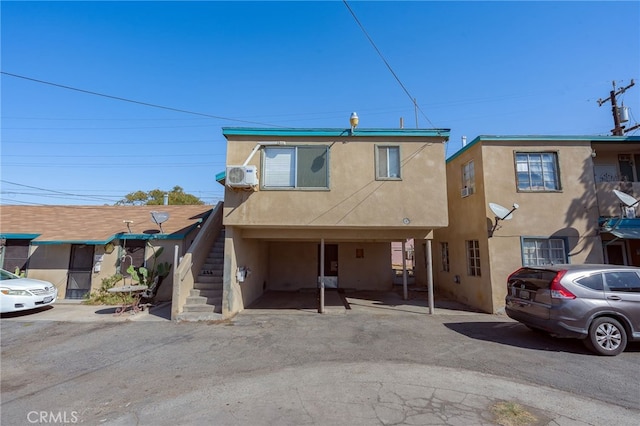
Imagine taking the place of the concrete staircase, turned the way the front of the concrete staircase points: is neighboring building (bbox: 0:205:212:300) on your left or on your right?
on your right

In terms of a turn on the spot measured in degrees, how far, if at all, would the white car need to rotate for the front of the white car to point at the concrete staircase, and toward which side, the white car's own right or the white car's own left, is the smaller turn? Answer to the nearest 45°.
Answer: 0° — it already faces it

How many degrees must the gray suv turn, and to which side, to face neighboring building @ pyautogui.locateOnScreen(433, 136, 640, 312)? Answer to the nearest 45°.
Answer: approximately 45° to its left

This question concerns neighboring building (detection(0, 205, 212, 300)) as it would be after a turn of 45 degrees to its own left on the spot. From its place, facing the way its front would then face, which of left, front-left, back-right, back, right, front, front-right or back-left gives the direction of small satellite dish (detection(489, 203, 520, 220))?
front

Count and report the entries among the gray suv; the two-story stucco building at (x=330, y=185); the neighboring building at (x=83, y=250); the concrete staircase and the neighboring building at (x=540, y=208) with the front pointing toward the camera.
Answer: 4

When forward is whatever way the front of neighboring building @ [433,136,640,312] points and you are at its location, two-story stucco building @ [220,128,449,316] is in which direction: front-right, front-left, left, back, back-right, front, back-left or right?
front-right

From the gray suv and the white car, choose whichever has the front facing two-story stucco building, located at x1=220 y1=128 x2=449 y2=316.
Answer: the white car

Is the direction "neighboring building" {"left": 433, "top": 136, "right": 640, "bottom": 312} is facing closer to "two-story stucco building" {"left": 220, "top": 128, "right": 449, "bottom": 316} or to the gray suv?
the gray suv

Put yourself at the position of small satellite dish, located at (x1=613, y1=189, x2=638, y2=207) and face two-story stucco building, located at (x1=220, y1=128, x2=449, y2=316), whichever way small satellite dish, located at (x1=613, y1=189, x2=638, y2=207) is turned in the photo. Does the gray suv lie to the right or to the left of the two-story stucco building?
left

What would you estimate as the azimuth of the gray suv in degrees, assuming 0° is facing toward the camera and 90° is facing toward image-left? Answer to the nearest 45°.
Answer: approximately 225°

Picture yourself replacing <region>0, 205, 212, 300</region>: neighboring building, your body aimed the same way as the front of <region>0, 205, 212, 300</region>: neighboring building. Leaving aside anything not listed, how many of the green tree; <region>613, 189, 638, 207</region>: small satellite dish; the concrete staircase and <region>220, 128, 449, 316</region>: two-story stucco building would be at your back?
1

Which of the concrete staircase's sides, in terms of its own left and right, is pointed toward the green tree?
back
